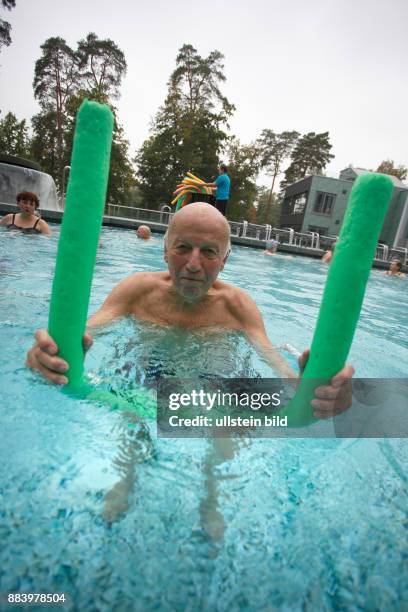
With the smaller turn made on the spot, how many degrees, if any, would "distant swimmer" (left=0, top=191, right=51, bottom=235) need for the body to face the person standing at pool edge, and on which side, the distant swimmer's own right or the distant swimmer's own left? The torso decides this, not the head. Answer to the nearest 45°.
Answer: approximately 90° to the distant swimmer's own left

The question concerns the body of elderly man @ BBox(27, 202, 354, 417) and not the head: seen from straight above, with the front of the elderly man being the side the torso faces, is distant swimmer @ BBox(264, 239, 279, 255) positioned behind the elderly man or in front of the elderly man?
behind

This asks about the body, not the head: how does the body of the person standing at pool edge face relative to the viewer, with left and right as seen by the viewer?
facing to the left of the viewer

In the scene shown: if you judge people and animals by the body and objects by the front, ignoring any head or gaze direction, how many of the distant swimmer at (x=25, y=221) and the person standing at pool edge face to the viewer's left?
1

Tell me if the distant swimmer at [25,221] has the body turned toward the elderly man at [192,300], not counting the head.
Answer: yes

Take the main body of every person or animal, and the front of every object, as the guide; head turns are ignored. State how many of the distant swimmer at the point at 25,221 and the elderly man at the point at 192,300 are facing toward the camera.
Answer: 2

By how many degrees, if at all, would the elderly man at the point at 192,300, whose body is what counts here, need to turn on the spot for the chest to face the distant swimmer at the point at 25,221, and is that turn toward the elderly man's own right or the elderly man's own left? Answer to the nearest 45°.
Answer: approximately 135° to the elderly man's own right

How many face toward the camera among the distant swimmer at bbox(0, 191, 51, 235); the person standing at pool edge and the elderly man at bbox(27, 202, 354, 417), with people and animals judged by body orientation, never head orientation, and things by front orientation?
2
